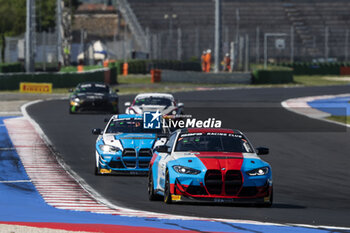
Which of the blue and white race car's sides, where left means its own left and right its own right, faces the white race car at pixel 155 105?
back

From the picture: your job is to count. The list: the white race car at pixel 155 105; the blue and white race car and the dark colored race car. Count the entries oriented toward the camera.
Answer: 3

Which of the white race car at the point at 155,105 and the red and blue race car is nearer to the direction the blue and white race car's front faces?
the red and blue race car

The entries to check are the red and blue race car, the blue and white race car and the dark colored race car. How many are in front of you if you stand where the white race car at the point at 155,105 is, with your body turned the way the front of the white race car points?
2

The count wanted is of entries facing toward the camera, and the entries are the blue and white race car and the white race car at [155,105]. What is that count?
2

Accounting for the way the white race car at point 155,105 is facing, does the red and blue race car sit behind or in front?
in front

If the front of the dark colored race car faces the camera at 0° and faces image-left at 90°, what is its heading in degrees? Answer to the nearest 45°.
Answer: approximately 0°

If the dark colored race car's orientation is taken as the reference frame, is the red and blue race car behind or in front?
in front

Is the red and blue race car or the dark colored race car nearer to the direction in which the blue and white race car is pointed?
the red and blue race car

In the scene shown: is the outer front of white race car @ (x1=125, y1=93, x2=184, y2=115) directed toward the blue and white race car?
yes

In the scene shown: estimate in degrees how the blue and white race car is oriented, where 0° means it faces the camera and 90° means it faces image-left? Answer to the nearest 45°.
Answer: approximately 0°

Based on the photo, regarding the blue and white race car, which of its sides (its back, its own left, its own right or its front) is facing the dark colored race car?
back

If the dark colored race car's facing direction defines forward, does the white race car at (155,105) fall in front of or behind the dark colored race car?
in front
